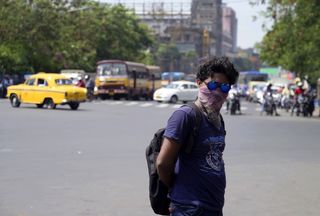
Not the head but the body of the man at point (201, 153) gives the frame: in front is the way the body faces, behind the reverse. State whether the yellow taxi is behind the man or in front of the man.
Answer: behind

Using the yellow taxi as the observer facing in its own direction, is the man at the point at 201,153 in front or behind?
behind

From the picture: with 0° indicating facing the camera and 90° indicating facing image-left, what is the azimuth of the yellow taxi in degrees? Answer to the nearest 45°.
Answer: approximately 135°

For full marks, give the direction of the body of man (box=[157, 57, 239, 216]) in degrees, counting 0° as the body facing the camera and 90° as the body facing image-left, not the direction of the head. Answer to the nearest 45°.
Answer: approximately 315°

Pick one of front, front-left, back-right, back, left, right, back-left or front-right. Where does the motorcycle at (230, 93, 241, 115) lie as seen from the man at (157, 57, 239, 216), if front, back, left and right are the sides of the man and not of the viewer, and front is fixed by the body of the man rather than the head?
back-left

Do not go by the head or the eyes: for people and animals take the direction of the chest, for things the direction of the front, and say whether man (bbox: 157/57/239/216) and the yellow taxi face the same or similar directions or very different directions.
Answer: very different directions

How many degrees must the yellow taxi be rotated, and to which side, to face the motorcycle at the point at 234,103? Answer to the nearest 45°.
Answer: approximately 135° to its right
